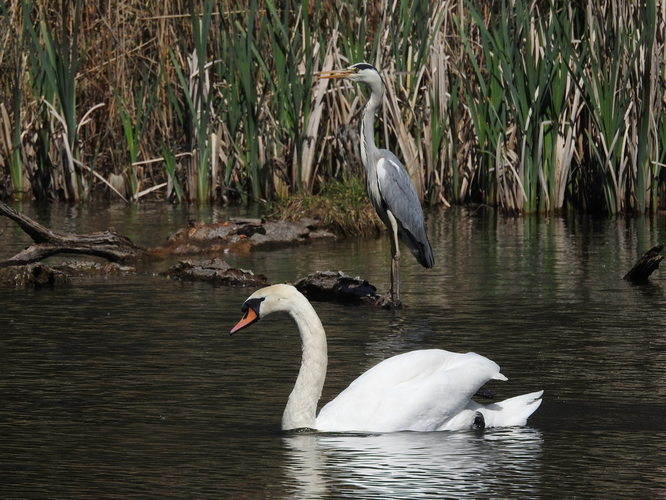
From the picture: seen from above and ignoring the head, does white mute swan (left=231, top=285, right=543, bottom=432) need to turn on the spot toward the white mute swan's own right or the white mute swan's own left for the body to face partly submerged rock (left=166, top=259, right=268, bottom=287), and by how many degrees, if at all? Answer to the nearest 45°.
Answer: approximately 90° to the white mute swan's own right

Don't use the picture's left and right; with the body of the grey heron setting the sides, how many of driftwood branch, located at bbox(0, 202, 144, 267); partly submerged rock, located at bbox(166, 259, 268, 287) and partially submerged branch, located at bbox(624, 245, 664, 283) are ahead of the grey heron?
2

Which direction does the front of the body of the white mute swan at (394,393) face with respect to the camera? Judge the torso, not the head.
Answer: to the viewer's left

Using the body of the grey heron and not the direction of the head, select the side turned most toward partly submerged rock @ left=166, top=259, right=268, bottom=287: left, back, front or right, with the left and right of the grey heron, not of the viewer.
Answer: front

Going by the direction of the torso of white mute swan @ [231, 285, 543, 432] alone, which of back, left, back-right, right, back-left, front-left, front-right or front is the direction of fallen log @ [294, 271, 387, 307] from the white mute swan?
right

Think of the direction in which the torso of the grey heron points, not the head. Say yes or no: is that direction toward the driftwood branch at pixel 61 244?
yes

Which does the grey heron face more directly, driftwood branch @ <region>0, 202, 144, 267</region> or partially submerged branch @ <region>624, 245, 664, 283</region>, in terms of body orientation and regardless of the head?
the driftwood branch

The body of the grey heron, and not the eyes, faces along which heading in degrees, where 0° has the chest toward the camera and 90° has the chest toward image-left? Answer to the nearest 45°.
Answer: approximately 90°

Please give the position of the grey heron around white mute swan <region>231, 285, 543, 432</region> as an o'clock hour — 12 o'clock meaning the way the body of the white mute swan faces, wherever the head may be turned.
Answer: The grey heron is roughly at 3 o'clock from the white mute swan.

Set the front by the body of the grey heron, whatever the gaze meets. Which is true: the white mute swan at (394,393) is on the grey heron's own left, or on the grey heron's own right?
on the grey heron's own left

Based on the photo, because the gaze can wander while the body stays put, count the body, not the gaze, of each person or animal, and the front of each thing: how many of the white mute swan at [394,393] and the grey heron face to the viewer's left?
2
